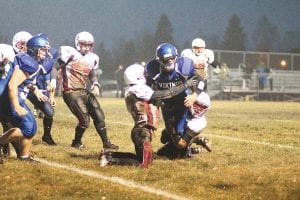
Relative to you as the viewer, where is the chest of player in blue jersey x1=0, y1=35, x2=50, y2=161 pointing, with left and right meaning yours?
facing to the right of the viewer

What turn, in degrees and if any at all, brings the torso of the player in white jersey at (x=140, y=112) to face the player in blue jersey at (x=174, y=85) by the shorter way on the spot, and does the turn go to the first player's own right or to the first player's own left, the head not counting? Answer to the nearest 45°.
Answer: approximately 45° to the first player's own left

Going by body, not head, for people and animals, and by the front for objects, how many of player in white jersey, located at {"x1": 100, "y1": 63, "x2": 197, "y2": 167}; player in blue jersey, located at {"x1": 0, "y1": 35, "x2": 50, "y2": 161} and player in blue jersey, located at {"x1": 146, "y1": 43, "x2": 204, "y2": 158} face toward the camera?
1

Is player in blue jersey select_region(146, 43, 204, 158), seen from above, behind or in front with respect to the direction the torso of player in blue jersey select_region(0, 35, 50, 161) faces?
in front

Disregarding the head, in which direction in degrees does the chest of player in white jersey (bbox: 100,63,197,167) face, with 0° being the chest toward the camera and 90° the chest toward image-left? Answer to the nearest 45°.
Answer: approximately 270°

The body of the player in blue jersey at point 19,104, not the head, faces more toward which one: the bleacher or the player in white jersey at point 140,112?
the player in white jersey

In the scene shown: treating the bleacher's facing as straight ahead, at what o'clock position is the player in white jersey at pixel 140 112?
The player in white jersey is roughly at 12 o'clock from the bleacher.

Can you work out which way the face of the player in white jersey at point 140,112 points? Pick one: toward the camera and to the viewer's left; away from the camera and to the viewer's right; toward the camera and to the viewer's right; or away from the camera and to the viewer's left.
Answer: away from the camera and to the viewer's right

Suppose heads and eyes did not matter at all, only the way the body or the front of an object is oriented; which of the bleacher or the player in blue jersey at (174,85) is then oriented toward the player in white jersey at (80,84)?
the bleacher

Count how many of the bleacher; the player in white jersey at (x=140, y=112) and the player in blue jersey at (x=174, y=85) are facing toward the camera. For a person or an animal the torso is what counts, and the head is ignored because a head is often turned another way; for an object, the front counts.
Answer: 2

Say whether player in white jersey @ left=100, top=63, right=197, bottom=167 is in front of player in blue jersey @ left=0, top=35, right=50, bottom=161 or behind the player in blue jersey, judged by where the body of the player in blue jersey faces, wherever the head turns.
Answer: in front

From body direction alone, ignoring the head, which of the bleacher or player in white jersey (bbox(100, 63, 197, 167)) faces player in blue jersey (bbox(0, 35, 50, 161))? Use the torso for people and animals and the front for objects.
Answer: the bleacher

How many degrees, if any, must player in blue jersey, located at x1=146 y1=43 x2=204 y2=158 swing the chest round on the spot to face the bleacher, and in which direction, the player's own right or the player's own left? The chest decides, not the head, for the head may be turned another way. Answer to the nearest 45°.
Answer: approximately 180°

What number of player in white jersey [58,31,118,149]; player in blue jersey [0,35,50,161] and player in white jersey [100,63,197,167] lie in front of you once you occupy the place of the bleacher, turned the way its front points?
3

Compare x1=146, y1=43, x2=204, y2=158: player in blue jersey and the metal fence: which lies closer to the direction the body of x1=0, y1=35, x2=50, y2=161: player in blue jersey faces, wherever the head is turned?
the player in blue jersey
